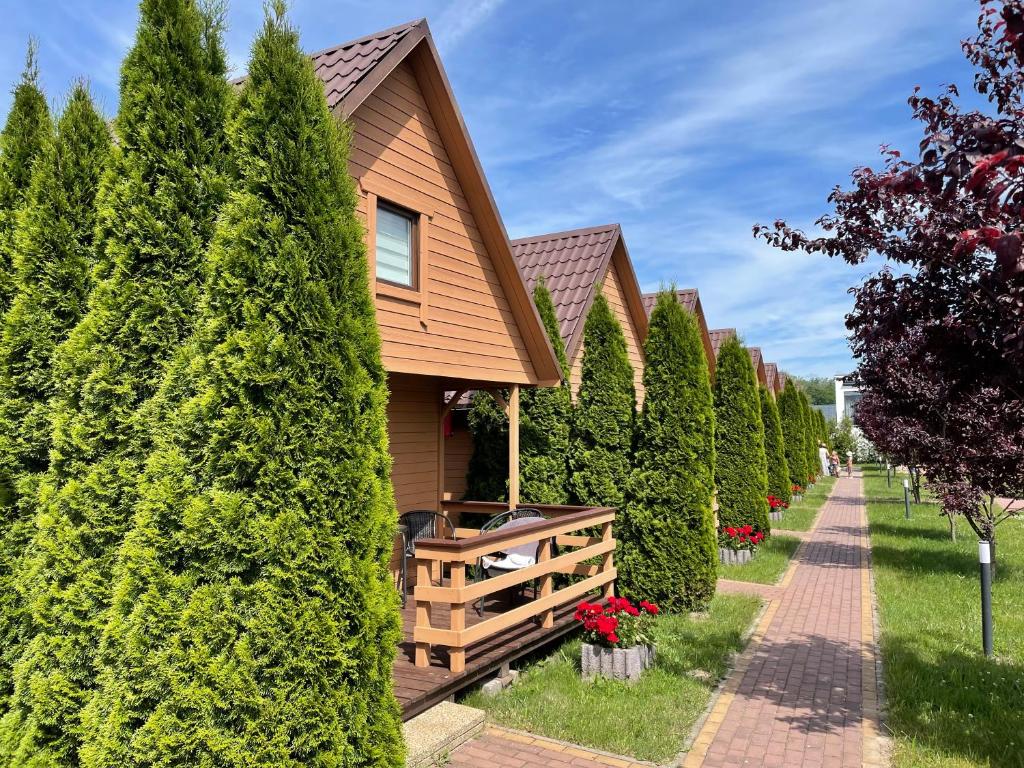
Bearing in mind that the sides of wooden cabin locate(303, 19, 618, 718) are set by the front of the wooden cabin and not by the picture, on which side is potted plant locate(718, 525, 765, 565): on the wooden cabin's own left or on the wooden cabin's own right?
on the wooden cabin's own left

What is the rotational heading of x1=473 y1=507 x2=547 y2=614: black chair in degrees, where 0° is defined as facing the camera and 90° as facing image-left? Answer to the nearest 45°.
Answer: approximately 45°

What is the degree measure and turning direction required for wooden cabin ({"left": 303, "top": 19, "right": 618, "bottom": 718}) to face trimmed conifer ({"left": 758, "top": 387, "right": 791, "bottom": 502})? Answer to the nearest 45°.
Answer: approximately 90° to its left

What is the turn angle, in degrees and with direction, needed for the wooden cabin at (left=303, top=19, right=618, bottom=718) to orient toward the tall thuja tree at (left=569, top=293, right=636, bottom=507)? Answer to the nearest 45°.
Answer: approximately 90° to its left

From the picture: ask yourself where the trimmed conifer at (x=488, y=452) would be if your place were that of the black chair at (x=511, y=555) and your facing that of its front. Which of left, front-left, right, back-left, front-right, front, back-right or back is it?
back-right

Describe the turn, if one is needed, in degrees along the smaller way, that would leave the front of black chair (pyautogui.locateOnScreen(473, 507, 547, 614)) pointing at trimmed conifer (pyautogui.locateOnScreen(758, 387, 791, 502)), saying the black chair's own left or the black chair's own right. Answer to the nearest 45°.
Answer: approximately 180°

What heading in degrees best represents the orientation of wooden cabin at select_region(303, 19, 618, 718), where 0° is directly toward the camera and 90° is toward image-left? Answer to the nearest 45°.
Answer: approximately 315°

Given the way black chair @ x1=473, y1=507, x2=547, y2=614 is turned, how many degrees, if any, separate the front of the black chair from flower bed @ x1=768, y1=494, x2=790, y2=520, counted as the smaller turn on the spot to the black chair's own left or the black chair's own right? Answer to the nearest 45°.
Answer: approximately 180°

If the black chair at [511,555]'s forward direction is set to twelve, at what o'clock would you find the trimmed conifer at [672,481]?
The trimmed conifer is roughly at 6 o'clock from the black chair.

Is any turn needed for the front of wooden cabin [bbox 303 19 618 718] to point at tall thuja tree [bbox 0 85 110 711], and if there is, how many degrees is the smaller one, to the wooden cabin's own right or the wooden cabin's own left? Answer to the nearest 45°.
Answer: approximately 90° to the wooden cabin's own right
